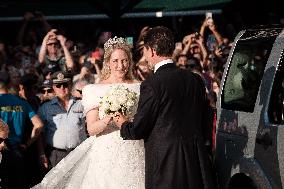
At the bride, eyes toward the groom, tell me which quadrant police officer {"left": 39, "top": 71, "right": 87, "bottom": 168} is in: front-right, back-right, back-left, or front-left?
back-left

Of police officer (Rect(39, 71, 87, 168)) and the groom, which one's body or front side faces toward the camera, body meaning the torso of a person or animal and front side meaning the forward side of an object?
the police officer

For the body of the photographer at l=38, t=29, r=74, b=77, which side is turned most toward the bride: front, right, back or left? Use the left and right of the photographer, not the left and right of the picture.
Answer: front

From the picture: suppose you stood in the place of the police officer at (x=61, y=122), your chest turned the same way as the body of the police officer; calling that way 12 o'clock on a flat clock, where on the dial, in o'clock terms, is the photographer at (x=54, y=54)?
The photographer is roughly at 6 o'clock from the police officer.

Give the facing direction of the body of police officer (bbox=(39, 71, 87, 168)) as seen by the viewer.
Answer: toward the camera

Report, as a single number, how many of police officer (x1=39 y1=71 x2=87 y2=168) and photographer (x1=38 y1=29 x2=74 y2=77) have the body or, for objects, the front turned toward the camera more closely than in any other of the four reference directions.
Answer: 2

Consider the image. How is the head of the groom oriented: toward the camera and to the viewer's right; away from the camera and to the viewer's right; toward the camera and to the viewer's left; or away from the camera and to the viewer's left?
away from the camera and to the viewer's left

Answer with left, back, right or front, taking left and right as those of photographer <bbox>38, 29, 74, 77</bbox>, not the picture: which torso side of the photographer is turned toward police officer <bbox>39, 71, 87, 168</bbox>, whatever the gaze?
front

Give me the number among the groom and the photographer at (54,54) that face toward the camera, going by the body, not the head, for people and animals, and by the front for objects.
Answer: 1

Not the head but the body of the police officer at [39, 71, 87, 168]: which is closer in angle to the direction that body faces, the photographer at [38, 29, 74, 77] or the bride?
the bride

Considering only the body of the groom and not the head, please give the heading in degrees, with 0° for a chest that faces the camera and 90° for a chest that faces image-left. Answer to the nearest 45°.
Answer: approximately 135°

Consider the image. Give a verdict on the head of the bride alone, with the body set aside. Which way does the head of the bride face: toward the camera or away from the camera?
toward the camera

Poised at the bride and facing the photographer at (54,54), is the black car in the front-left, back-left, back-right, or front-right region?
back-right

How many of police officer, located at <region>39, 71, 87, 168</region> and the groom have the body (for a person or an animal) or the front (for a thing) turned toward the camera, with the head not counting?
1
